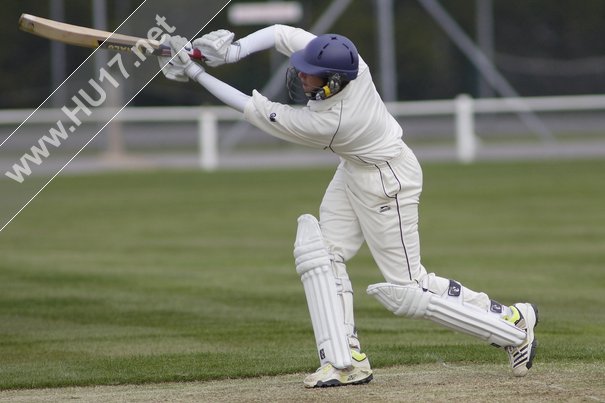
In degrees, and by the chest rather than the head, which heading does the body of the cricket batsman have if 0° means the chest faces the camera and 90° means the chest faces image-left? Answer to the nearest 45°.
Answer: approximately 90°

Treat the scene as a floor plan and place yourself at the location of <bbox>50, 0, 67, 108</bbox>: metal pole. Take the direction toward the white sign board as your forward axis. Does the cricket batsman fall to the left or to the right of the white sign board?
right

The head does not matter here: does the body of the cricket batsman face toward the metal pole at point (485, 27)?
no

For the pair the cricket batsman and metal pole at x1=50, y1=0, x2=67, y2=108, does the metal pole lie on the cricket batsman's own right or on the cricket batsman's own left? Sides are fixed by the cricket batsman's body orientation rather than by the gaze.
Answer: on the cricket batsman's own right

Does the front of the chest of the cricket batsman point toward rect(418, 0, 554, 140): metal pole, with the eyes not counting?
no

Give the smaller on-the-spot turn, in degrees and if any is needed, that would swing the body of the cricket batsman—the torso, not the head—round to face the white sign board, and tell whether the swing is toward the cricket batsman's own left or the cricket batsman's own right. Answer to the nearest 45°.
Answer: approximately 90° to the cricket batsman's own right
